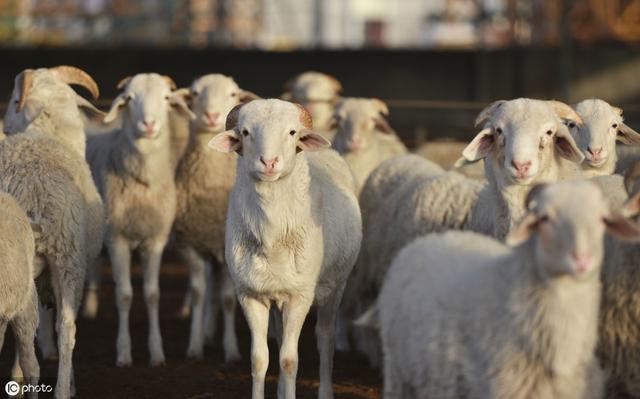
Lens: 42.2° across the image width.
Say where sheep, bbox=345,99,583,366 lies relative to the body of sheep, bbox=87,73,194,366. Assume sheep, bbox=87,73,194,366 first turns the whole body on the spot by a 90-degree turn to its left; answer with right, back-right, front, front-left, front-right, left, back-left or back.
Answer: front-right

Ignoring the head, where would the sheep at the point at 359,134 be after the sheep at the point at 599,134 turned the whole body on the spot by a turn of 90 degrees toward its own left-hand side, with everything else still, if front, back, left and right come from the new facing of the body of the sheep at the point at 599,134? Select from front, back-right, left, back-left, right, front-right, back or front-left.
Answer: back-left

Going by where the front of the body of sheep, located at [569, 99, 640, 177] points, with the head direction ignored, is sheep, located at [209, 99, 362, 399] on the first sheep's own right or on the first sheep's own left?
on the first sheep's own right

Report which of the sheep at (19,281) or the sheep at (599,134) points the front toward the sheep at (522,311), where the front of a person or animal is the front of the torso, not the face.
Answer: the sheep at (599,134)

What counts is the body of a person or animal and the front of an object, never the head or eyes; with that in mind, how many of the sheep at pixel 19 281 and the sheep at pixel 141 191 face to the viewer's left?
1

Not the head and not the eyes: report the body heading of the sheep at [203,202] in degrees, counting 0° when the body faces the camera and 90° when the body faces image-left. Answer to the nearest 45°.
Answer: approximately 0°

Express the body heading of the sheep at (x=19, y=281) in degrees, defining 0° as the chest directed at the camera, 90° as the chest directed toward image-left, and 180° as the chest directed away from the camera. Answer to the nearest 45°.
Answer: approximately 90°

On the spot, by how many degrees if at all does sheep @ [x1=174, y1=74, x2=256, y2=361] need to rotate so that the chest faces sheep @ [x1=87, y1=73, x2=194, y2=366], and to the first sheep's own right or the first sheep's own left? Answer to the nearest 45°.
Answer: approximately 45° to the first sheep's own right

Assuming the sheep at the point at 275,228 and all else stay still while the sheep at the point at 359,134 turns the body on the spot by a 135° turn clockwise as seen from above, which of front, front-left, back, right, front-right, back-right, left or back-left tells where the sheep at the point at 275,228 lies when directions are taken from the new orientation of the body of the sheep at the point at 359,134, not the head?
back

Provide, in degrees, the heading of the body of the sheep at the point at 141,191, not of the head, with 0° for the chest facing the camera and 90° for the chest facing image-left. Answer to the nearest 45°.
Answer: approximately 0°

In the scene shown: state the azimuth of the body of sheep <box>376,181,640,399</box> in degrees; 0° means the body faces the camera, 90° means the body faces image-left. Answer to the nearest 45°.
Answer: approximately 315°

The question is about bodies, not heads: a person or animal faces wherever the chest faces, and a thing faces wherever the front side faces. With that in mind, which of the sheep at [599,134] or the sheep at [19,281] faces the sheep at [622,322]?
the sheep at [599,134]
